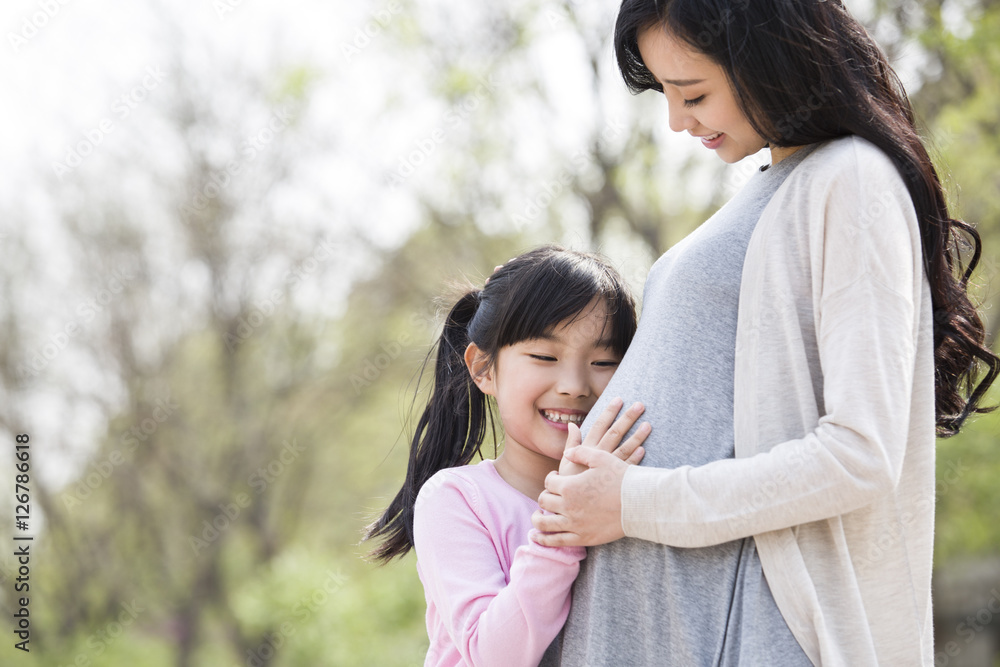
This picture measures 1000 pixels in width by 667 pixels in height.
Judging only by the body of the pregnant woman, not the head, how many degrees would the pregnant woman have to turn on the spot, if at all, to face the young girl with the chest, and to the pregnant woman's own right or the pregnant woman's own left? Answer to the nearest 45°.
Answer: approximately 45° to the pregnant woman's own right

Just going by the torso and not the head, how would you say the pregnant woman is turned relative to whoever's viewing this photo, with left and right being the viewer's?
facing to the left of the viewer

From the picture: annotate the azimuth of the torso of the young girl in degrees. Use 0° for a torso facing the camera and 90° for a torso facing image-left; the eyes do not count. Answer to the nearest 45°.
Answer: approximately 315°

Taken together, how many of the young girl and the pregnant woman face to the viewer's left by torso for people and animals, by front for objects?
1

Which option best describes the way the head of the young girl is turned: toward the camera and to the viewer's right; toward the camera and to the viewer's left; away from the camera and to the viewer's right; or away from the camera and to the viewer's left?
toward the camera and to the viewer's right

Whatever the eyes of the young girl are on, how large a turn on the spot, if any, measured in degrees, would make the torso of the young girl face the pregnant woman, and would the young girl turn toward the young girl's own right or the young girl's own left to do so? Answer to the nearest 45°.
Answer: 0° — they already face them
